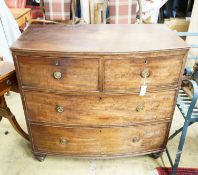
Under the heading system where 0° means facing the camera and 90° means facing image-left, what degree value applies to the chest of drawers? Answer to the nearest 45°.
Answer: approximately 0°
